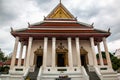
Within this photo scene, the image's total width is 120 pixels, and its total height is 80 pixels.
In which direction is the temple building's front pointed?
toward the camera
